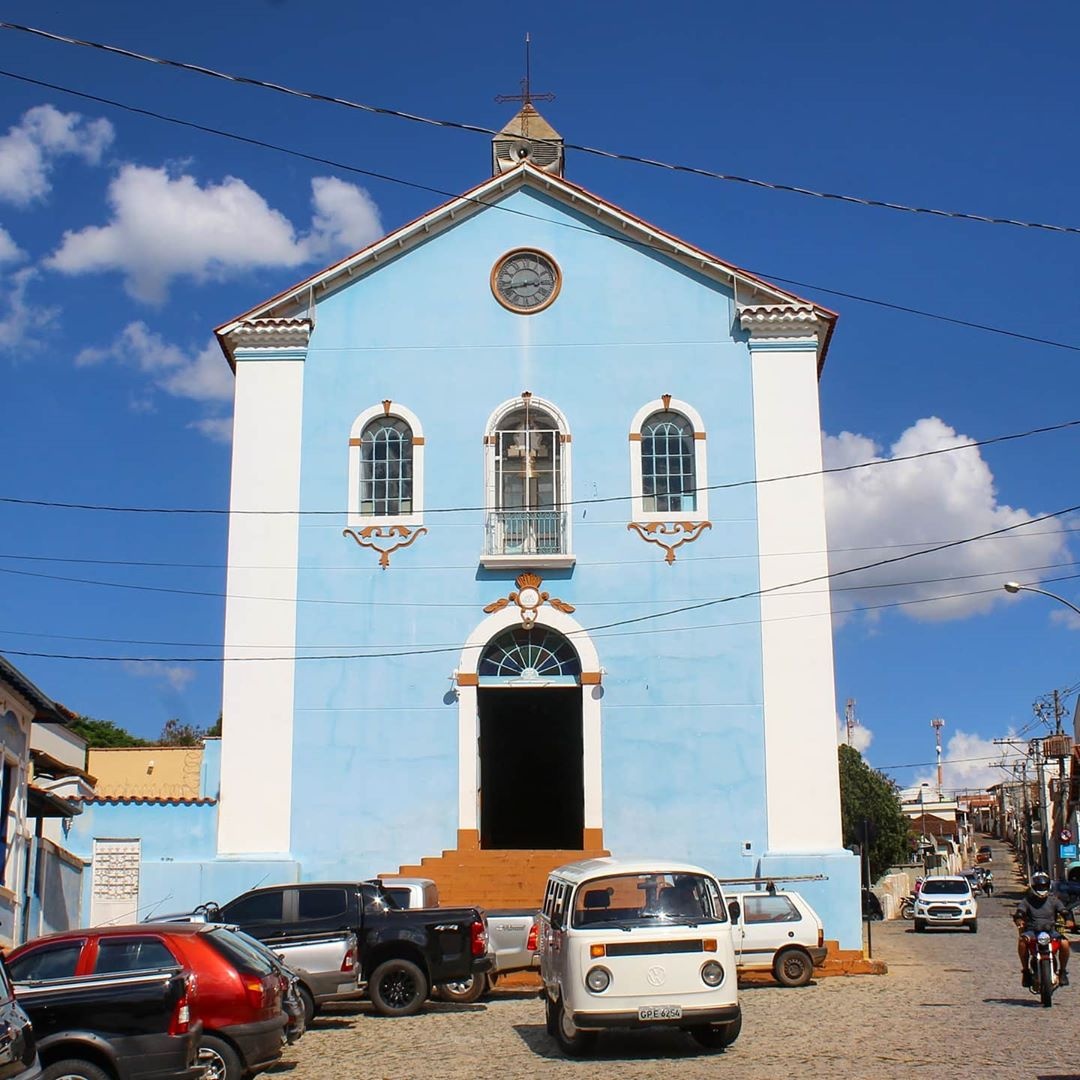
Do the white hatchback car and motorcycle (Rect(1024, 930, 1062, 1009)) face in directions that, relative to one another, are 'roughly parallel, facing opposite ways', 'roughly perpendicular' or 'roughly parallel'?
roughly perpendicular

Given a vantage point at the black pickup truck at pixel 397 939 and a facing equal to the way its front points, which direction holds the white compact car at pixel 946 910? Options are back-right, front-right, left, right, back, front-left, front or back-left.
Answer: back-right

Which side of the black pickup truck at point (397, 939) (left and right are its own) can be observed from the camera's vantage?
left

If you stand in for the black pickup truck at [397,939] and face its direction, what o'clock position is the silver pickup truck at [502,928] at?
The silver pickup truck is roughly at 4 o'clock from the black pickup truck.

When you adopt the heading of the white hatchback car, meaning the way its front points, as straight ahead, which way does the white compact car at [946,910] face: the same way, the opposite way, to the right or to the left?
to the left

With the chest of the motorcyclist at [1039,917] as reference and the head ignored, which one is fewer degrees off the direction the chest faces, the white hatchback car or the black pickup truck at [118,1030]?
the black pickup truck

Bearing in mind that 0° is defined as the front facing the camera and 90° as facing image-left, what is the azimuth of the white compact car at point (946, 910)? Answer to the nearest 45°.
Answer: approximately 0°

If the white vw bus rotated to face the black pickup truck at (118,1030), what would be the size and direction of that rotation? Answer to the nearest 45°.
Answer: approximately 45° to its right

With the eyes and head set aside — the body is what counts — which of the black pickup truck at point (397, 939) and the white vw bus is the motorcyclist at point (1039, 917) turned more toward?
the white vw bus

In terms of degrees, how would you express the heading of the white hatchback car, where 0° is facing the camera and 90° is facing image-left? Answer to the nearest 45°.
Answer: approximately 90°
